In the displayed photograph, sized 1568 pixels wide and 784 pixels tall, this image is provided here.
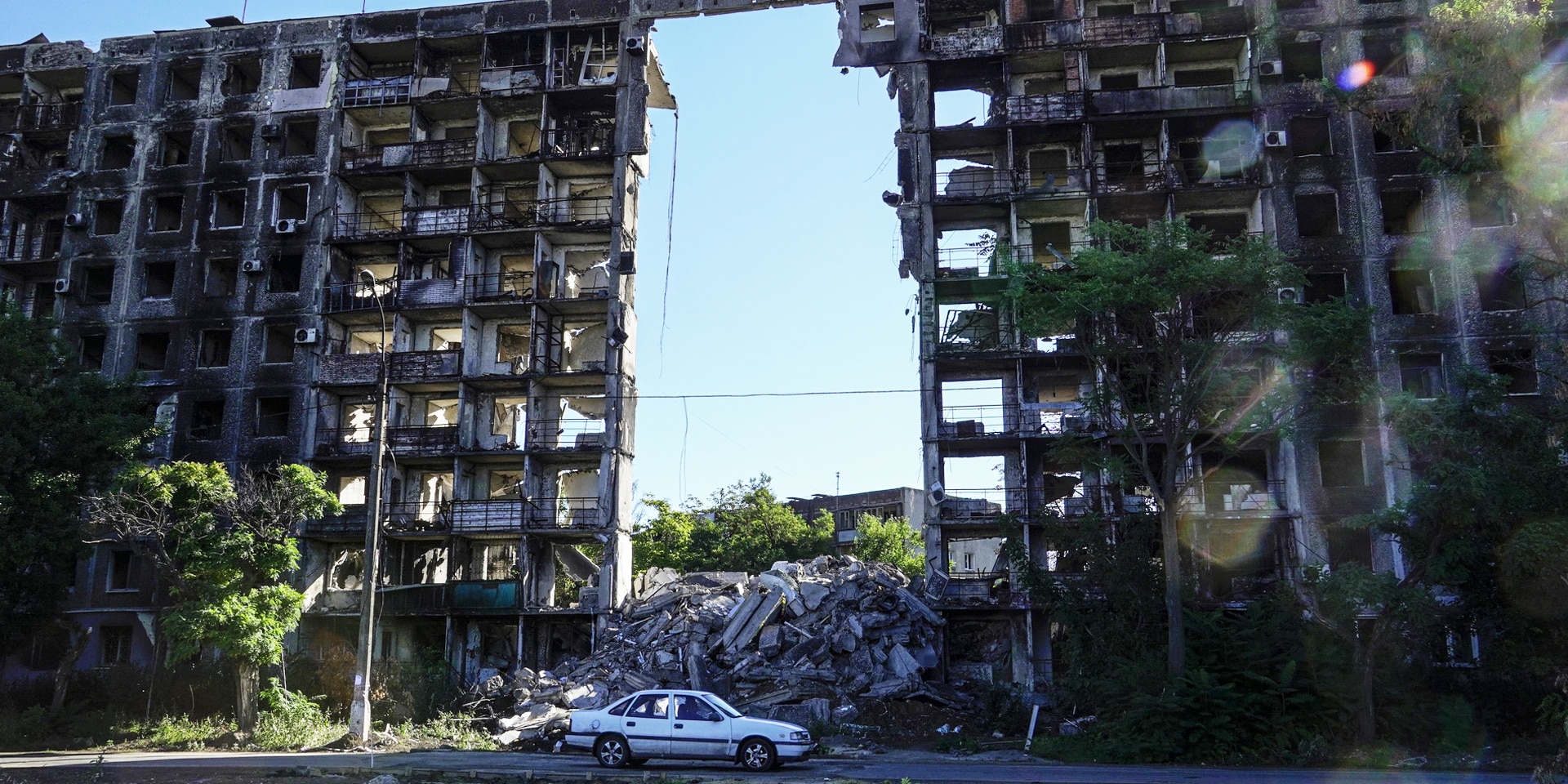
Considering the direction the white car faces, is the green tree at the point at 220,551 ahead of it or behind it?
behind

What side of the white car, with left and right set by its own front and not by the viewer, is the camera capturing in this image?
right

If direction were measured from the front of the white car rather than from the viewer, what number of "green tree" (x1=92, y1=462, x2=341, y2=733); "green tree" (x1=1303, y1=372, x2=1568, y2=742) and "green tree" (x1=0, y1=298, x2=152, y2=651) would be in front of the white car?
1

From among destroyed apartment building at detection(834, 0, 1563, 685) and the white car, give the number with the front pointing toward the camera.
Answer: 1

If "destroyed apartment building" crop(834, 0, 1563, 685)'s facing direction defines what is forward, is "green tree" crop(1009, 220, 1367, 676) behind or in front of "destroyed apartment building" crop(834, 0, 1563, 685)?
in front

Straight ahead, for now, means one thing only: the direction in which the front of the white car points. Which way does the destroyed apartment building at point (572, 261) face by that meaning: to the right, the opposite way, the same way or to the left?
to the right

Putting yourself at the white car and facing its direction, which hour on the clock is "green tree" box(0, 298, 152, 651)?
The green tree is roughly at 7 o'clock from the white car.

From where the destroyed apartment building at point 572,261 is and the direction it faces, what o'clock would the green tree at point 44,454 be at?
The green tree is roughly at 2 o'clock from the destroyed apartment building.

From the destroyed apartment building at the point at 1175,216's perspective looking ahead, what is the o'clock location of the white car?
The white car is roughly at 1 o'clock from the destroyed apartment building.

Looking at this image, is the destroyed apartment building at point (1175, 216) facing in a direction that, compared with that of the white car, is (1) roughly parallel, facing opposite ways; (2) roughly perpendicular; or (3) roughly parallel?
roughly perpendicular

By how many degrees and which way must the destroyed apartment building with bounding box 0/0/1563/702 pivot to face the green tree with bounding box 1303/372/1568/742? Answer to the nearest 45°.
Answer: approximately 45° to its left

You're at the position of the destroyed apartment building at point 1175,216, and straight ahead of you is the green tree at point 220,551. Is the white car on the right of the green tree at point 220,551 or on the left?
left
